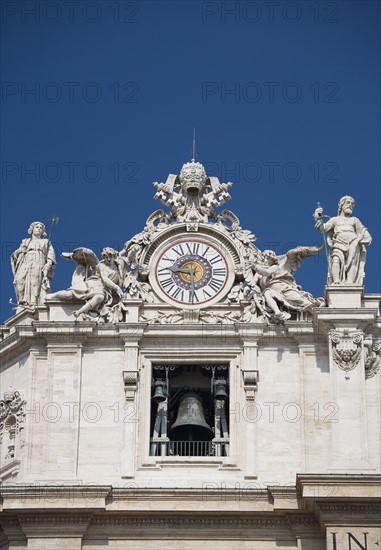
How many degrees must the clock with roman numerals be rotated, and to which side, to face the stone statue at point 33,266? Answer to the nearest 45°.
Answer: approximately 90° to its right

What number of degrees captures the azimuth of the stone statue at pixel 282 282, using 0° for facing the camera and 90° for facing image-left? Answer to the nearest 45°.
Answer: approximately 45°

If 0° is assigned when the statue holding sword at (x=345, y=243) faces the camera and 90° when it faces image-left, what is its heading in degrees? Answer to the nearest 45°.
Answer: approximately 0°

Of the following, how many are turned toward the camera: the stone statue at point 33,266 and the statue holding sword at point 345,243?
2

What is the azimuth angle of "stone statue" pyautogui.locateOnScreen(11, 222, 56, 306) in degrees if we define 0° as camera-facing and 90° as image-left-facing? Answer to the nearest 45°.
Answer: approximately 0°

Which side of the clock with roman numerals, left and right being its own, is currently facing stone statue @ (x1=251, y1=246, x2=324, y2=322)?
left
